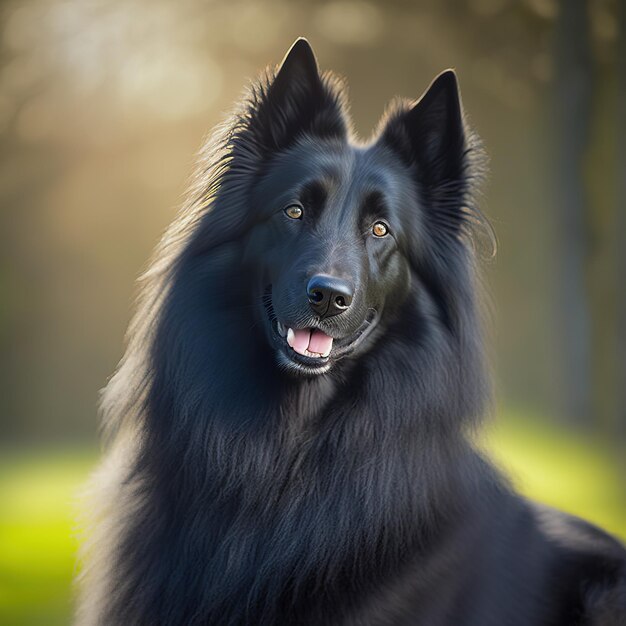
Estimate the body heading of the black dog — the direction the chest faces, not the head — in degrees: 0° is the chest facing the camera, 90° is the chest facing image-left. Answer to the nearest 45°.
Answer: approximately 45°

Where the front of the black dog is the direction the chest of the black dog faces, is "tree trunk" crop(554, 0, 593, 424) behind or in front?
behind

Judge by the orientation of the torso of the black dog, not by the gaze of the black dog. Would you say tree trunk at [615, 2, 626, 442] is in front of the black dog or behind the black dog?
behind
